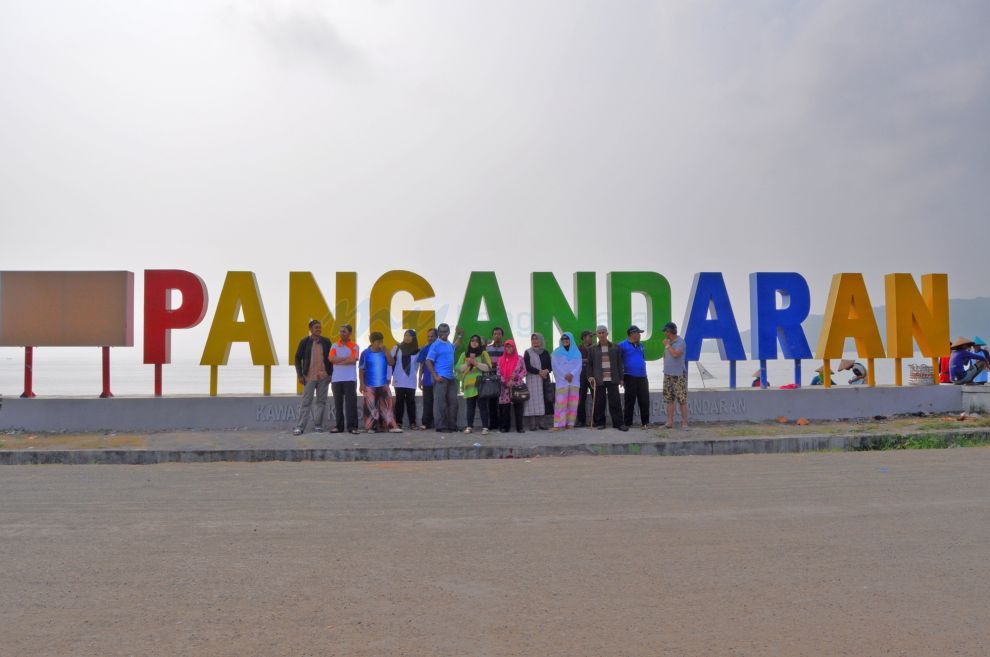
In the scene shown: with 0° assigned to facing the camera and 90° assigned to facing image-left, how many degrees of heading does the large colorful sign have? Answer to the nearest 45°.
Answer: approximately 0°

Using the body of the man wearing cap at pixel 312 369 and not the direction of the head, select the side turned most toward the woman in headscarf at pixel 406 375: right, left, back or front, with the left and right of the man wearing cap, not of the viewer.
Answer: left

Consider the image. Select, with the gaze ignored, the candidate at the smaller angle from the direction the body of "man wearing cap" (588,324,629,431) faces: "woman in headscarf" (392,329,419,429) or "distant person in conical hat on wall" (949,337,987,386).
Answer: the woman in headscarf

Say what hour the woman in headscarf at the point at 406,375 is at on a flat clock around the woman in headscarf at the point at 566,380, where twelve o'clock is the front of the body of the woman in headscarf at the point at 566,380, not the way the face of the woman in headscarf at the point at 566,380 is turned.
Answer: the woman in headscarf at the point at 406,375 is roughly at 3 o'clock from the woman in headscarf at the point at 566,380.

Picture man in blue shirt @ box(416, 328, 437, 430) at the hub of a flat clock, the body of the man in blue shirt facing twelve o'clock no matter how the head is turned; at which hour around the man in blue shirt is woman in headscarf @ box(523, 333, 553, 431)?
The woman in headscarf is roughly at 9 o'clock from the man in blue shirt.

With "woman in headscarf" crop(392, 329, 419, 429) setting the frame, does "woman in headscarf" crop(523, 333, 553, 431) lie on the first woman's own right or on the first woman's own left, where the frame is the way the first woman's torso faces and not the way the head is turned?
on the first woman's own left
